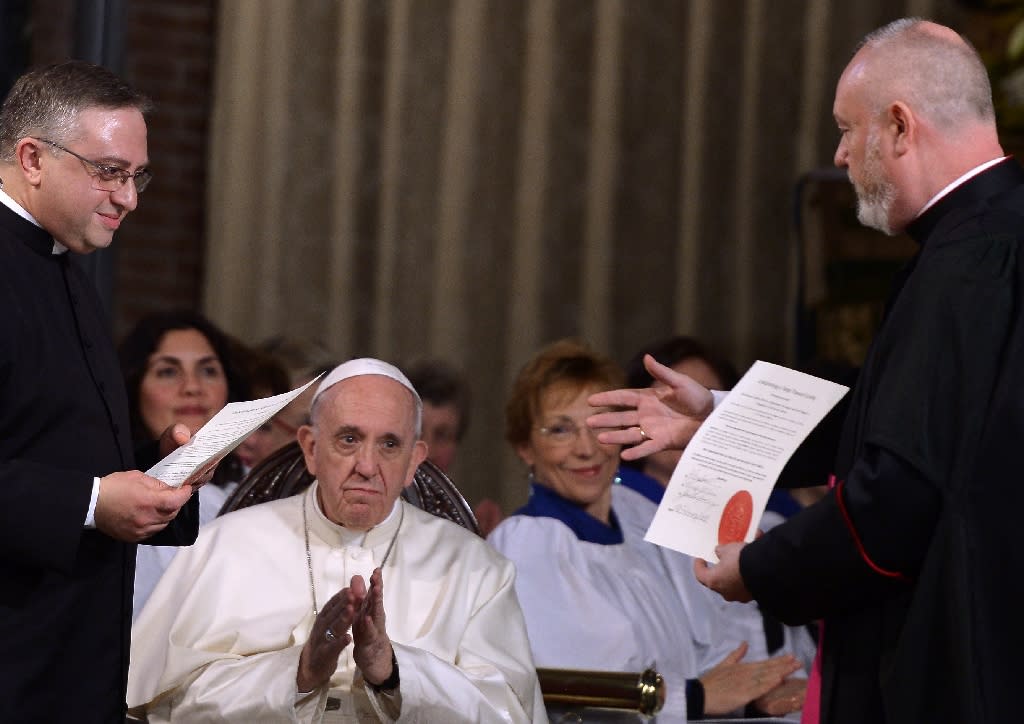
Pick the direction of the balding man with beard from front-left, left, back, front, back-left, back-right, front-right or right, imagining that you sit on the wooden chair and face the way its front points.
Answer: front-left

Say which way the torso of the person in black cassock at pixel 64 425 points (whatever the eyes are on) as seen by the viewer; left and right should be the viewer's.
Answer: facing the viewer and to the right of the viewer

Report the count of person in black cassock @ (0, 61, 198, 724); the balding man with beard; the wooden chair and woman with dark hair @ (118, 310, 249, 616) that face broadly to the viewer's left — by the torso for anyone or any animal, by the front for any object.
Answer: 1

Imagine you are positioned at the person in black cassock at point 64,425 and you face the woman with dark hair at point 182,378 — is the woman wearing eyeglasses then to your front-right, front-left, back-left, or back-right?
front-right

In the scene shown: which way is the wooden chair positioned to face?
toward the camera

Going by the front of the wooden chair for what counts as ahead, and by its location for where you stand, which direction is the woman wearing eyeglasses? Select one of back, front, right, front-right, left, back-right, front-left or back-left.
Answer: left

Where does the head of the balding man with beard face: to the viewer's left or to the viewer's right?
to the viewer's left

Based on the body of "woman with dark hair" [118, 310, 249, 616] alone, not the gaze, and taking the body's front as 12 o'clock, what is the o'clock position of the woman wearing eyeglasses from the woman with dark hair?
The woman wearing eyeglasses is roughly at 10 o'clock from the woman with dark hair.

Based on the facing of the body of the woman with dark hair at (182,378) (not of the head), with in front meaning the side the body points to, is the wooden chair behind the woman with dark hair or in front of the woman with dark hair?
in front

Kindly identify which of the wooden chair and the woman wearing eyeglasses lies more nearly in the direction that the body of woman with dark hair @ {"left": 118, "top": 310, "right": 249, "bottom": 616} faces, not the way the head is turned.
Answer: the wooden chair

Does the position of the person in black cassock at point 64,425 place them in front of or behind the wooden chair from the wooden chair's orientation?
in front

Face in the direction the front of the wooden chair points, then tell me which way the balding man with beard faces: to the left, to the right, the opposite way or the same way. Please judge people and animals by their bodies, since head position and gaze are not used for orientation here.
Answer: to the right

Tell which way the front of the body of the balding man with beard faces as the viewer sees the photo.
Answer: to the viewer's left

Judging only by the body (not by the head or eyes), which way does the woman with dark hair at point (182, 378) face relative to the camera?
toward the camera

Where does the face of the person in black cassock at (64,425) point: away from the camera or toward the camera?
toward the camera
